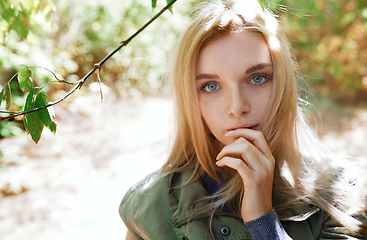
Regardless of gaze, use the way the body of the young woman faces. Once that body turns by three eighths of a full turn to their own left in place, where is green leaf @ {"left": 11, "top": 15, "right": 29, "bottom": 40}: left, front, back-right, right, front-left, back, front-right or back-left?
back-left

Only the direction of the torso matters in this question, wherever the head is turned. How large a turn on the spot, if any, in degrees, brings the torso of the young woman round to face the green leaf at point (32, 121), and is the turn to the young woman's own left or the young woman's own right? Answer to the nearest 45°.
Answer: approximately 45° to the young woman's own right

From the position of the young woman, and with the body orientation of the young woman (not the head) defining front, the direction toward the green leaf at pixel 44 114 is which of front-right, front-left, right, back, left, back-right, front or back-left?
front-right

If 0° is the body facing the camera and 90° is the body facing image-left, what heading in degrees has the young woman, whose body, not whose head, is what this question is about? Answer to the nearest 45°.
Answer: approximately 0°
